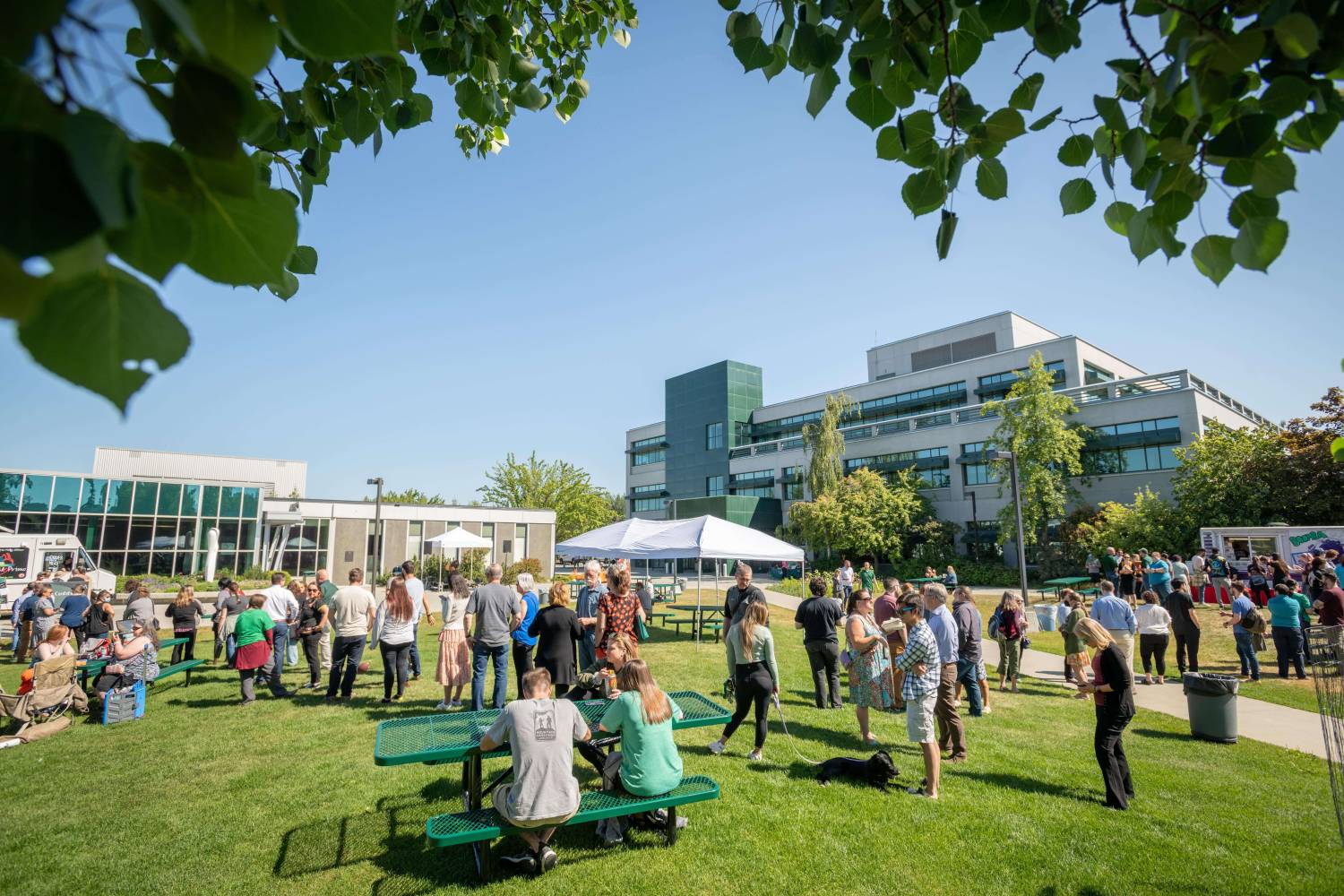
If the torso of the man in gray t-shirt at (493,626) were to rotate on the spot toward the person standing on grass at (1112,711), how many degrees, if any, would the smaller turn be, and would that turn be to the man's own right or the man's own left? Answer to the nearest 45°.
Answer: approximately 135° to the man's own right

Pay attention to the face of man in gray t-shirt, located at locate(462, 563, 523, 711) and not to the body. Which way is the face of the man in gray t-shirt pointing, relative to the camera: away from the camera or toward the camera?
away from the camera

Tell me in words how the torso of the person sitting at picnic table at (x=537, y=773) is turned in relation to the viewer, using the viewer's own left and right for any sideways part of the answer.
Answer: facing away from the viewer

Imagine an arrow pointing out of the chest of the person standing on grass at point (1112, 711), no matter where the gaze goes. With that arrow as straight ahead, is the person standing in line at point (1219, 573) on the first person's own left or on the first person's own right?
on the first person's own right

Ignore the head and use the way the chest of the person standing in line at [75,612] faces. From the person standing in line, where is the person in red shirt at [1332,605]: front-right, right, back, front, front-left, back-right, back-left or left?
back-right

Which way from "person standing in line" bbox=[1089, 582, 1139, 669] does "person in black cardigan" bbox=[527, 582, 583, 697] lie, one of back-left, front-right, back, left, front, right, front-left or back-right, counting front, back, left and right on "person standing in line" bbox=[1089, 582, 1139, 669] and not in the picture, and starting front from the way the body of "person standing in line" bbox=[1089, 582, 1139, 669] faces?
back-left

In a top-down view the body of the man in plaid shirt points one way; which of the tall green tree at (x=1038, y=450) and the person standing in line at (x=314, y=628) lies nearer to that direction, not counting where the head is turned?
the person standing in line

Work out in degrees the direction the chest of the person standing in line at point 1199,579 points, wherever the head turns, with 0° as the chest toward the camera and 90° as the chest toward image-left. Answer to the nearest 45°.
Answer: approximately 270°

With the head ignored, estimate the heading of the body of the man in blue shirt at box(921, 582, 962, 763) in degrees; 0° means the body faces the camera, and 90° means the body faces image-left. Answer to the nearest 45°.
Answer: approximately 90°

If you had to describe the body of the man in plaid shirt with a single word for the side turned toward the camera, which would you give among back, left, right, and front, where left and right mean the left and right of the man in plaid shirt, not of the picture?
left

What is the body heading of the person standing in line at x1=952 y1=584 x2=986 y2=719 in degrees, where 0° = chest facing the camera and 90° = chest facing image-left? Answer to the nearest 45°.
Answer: approximately 90°

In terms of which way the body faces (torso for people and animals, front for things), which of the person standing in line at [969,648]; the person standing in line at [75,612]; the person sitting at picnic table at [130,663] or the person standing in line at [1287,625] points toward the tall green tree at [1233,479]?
the person standing in line at [1287,625]
